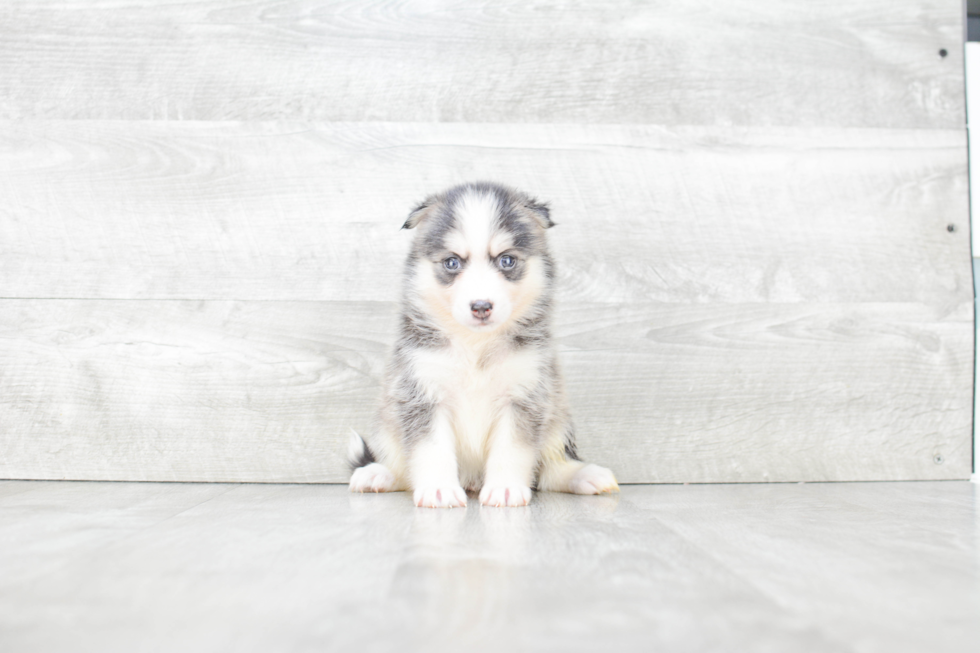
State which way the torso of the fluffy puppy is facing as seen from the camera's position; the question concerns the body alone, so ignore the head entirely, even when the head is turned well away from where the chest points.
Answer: toward the camera
